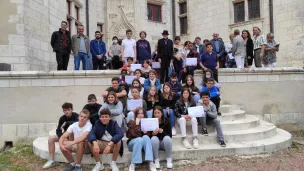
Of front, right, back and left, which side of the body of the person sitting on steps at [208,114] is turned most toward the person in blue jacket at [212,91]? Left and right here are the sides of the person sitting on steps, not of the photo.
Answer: back

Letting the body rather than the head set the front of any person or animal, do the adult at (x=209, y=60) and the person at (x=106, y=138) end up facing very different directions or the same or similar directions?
same or similar directions

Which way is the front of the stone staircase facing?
toward the camera

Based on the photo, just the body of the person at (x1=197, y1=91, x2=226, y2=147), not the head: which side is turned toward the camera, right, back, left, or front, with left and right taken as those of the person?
front

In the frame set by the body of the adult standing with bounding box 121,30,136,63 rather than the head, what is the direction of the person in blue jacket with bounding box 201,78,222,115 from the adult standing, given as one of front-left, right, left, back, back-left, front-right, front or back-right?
front-left

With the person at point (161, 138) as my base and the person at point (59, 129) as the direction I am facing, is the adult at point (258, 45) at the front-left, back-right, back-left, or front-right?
back-right

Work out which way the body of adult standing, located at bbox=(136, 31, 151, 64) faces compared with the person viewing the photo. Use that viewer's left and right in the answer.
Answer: facing the viewer

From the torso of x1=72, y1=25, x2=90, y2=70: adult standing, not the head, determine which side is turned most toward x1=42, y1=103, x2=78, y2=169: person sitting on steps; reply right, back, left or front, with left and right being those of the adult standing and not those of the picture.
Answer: front

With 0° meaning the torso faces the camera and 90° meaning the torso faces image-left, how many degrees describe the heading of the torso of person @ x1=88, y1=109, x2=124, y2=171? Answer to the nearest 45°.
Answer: approximately 0°

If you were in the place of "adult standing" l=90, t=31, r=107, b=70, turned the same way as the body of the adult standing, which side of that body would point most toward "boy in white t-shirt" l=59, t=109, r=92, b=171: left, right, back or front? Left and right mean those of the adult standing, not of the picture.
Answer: front

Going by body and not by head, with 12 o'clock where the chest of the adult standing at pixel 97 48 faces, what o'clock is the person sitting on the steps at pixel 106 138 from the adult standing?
The person sitting on the steps is roughly at 12 o'clock from the adult standing.

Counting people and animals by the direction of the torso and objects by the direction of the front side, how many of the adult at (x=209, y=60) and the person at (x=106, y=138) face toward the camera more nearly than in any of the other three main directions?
2

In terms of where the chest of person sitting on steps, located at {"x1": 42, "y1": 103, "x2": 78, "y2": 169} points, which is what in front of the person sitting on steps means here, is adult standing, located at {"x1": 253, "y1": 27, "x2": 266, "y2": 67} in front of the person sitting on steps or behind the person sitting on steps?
behind

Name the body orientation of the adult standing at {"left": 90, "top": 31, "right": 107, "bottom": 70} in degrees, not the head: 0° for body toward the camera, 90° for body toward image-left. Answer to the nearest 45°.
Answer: approximately 0°

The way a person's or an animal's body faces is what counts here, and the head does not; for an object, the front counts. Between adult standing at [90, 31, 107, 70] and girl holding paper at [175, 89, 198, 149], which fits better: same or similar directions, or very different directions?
same or similar directions

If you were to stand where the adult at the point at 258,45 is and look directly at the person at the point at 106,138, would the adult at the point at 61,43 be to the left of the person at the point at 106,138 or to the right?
right

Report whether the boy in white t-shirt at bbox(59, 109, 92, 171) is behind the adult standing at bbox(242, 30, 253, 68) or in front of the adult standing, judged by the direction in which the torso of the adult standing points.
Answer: in front
